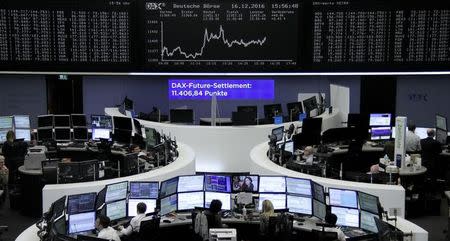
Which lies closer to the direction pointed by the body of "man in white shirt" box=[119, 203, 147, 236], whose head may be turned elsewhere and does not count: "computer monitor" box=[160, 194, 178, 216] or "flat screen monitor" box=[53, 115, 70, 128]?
the flat screen monitor

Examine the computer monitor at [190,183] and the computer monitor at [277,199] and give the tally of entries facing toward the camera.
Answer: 2

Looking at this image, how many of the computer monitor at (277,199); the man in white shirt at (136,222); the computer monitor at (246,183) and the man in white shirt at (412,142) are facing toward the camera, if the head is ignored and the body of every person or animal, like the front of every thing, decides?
2

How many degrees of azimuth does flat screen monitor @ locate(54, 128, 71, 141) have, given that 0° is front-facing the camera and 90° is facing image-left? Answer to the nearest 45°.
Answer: approximately 0°

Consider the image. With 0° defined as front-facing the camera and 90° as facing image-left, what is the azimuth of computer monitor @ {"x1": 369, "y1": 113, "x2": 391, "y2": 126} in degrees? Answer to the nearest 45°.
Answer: approximately 0°
